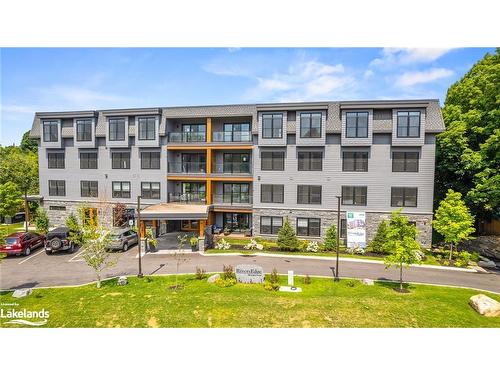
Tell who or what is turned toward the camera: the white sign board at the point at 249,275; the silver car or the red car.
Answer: the white sign board

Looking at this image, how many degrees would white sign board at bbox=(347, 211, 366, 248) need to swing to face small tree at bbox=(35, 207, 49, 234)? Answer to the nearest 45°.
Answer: approximately 90° to its right

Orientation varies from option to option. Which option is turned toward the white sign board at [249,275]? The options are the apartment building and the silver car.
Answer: the apartment building

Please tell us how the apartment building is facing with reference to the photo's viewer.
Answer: facing the viewer

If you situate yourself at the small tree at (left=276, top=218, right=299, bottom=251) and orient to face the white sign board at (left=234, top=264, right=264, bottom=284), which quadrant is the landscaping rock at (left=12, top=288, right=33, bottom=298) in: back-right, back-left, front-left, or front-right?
front-right

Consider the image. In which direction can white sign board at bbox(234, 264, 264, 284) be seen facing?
toward the camera

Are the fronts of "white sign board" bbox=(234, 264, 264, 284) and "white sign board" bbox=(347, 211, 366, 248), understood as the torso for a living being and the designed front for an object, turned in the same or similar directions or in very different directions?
same or similar directions

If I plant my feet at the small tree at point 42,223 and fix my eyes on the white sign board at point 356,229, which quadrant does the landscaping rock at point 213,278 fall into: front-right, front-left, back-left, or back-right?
front-right

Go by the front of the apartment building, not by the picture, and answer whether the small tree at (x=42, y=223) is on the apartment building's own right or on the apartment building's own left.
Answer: on the apartment building's own right

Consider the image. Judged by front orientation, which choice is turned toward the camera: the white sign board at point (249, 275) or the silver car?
the white sign board

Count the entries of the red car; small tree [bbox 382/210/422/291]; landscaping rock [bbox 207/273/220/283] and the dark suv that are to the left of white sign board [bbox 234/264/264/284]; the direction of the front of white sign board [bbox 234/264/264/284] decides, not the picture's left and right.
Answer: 1

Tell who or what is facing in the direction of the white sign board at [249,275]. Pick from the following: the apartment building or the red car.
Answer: the apartment building

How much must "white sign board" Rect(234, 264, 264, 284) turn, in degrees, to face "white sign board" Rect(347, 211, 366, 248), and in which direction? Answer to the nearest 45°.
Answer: approximately 135° to its left

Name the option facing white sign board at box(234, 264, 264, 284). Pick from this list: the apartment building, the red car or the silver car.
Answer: the apartment building

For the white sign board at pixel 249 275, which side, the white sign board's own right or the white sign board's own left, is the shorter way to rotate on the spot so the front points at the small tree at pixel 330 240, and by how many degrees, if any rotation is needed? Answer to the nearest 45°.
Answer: approximately 135° to the white sign board's own left

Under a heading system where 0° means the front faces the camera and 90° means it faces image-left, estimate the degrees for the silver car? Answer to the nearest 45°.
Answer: approximately 225°
